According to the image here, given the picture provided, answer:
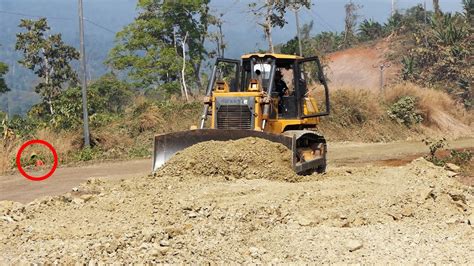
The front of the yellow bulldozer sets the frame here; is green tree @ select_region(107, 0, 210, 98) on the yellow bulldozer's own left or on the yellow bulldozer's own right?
on the yellow bulldozer's own right

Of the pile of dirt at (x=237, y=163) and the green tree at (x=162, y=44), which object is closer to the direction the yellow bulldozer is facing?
the pile of dirt

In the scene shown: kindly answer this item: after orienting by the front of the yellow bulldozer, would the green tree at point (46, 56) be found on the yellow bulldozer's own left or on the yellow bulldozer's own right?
on the yellow bulldozer's own right

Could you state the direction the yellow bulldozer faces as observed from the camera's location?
facing the viewer and to the left of the viewer

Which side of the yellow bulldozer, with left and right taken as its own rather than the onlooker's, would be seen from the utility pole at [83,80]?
right

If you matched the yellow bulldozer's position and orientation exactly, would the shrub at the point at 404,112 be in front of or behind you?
behind

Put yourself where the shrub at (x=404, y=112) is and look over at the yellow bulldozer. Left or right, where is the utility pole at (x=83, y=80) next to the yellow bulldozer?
right

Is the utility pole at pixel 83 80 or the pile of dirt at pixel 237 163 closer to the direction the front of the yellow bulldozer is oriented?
the pile of dirt
